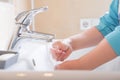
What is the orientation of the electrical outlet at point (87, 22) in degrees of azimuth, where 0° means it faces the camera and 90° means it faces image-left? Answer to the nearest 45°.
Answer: approximately 0°

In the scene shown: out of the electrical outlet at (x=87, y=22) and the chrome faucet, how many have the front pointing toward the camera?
1

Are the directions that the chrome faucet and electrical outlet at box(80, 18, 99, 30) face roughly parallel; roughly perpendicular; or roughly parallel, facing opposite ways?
roughly perpendicular

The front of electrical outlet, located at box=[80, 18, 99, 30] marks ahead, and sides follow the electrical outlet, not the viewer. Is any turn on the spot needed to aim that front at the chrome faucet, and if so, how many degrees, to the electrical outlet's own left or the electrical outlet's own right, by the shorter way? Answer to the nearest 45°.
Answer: approximately 45° to the electrical outlet's own right

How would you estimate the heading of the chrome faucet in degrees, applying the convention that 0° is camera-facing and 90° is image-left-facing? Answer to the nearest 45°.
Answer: approximately 270°

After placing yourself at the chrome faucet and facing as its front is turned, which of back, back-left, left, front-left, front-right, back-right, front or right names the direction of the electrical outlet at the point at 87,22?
front-left
